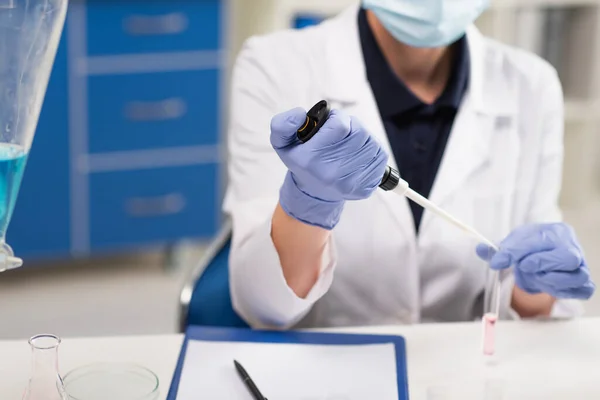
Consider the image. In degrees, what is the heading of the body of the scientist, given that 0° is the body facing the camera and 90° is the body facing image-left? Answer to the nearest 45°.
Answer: approximately 0°

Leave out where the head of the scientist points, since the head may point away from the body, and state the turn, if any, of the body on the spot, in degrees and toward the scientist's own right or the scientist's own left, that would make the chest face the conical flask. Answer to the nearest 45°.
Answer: approximately 45° to the scientist's own right

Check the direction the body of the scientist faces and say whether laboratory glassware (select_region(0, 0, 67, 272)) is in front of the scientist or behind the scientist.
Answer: in front
